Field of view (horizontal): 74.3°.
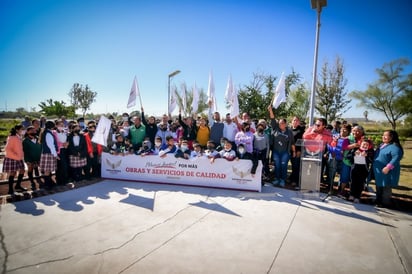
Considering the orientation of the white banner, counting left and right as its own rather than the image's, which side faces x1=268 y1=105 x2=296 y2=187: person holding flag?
left

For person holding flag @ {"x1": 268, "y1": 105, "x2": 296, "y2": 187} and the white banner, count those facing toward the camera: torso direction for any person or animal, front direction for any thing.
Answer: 2

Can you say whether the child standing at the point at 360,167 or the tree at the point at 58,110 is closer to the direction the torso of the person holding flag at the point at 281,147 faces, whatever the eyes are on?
the child standing

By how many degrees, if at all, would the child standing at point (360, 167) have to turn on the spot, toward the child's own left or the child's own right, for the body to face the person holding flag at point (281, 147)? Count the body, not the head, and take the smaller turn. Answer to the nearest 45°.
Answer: approximately 45° to the child's own right

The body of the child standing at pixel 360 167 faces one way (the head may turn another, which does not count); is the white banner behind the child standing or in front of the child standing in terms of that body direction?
in front

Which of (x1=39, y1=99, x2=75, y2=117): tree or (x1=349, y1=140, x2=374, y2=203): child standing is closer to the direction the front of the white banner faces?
the child standing

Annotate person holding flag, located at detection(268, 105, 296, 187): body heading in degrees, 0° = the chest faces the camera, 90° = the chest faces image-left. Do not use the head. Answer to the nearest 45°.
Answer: approximately 0°

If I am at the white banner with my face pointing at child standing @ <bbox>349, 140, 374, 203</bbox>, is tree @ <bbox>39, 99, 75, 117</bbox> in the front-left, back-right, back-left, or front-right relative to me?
back-left

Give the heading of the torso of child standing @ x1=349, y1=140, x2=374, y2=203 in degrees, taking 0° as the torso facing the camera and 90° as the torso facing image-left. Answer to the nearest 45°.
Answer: approximately 45°
